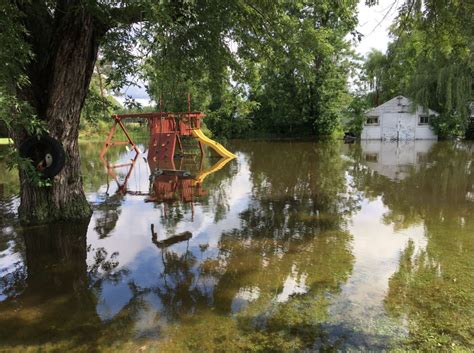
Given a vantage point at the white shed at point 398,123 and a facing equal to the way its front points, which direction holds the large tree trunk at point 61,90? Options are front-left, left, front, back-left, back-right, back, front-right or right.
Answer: front

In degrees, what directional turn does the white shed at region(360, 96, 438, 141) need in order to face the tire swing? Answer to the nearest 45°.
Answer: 0° — it already faces it

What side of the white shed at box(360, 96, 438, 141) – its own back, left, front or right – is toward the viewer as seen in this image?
front

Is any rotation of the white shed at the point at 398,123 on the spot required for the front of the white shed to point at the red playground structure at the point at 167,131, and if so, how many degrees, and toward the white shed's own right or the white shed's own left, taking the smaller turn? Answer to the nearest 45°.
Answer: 0° — it already faces it
